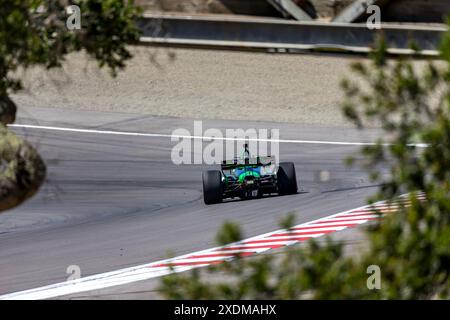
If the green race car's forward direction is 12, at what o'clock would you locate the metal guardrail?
The metal guardrail is roughly at 12 o'clock from the green race car.

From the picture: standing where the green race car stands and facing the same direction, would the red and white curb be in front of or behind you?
behind

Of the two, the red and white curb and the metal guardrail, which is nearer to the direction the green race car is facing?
the metal guardrail

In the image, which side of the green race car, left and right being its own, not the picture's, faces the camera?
back
